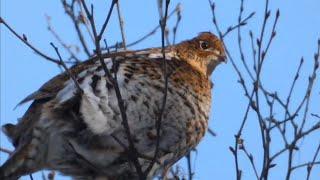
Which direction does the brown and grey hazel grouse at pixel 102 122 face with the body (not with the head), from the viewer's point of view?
to the viewer's right
